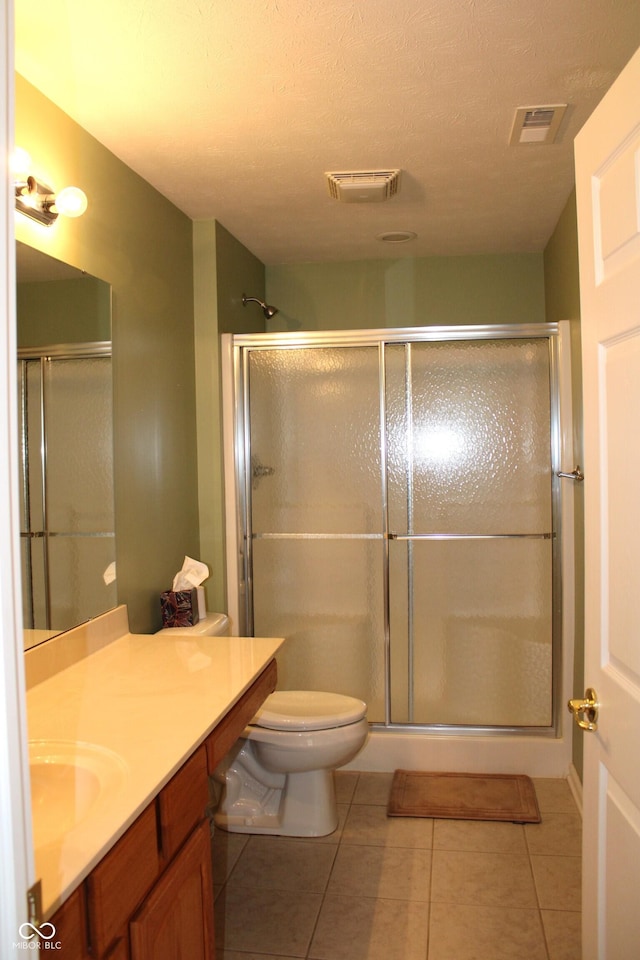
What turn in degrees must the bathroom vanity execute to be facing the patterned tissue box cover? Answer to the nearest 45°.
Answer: approximately 135° to its left

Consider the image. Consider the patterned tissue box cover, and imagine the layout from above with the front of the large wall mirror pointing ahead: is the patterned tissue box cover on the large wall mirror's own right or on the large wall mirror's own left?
on the large wall mirror's own left

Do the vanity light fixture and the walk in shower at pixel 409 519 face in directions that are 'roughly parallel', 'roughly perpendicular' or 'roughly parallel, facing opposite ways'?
roughly perpendicular

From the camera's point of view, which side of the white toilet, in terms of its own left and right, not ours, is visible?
right
